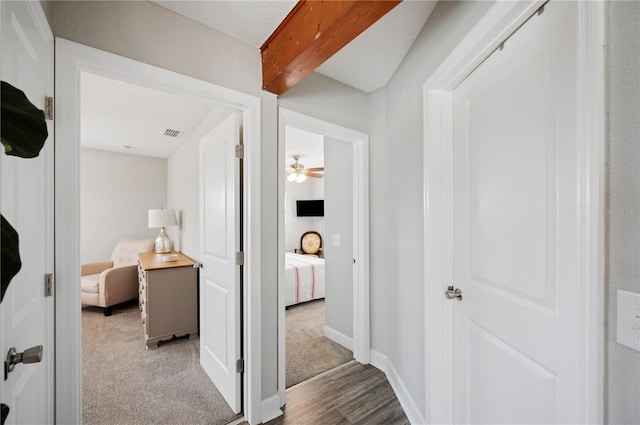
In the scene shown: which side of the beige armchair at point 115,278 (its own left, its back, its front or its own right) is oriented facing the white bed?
left

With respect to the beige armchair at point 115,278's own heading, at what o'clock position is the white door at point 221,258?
The white door is roughly at 10 o'clock from the beige armchair.

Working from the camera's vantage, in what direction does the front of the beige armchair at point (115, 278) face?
facing the viewer and to the left of the viewer

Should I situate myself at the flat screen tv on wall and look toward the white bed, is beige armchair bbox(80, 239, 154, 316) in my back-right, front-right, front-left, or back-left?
front-right

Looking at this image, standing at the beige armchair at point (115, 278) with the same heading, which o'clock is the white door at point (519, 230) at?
The white door is roughly at 10 o'clock from the beige armchair.

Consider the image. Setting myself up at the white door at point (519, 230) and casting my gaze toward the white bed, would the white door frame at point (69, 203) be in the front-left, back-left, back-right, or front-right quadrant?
front-left

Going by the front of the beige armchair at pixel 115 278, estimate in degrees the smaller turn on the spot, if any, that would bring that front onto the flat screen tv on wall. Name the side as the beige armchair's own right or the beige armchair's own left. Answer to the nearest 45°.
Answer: approximately 135° to the beige armchair's own left

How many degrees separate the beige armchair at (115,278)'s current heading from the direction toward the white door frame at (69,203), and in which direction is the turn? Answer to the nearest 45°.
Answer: approximately 45° to its left
